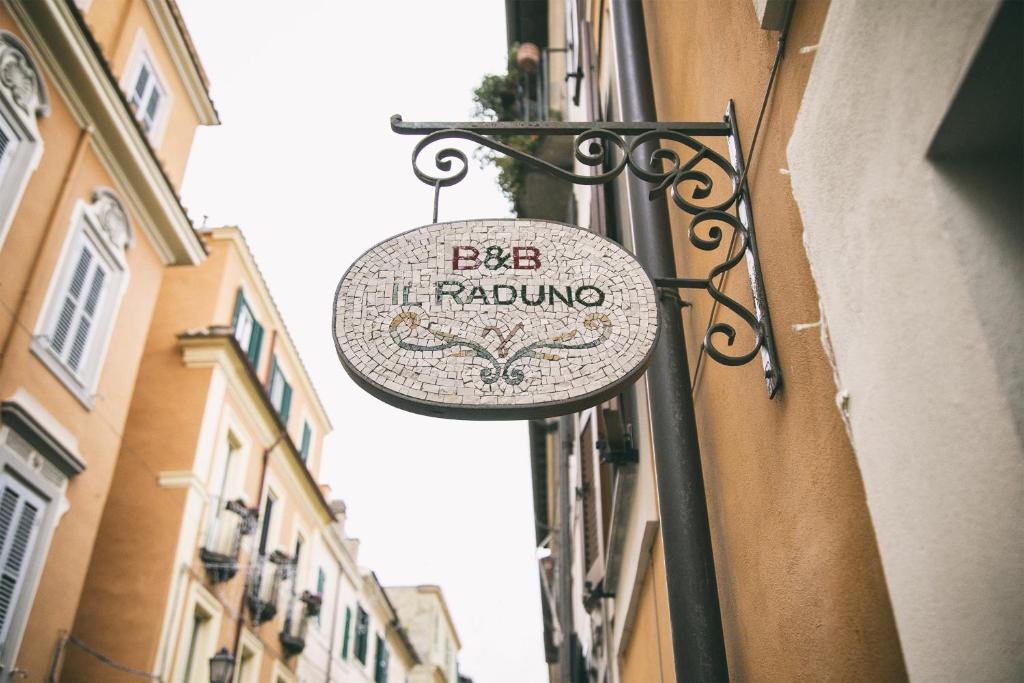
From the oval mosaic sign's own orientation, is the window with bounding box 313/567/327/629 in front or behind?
behind

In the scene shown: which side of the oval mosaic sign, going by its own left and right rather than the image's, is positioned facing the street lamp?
back

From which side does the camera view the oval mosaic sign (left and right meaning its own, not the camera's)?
front

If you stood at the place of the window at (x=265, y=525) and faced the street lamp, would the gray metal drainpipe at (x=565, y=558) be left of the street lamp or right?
left

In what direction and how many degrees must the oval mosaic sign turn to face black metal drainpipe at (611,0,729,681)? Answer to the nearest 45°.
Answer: approximately 135° to its left

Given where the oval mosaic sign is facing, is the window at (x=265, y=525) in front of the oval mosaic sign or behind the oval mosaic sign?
behind

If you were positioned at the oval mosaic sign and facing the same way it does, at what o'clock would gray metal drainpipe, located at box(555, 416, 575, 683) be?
The gray metal drainpipe is roughly at 6 o'clock from the oval mosaic sign.

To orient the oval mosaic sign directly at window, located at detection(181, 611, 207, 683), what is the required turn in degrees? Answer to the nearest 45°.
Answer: approximately 180°

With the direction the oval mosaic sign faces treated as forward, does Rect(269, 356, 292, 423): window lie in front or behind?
behind
